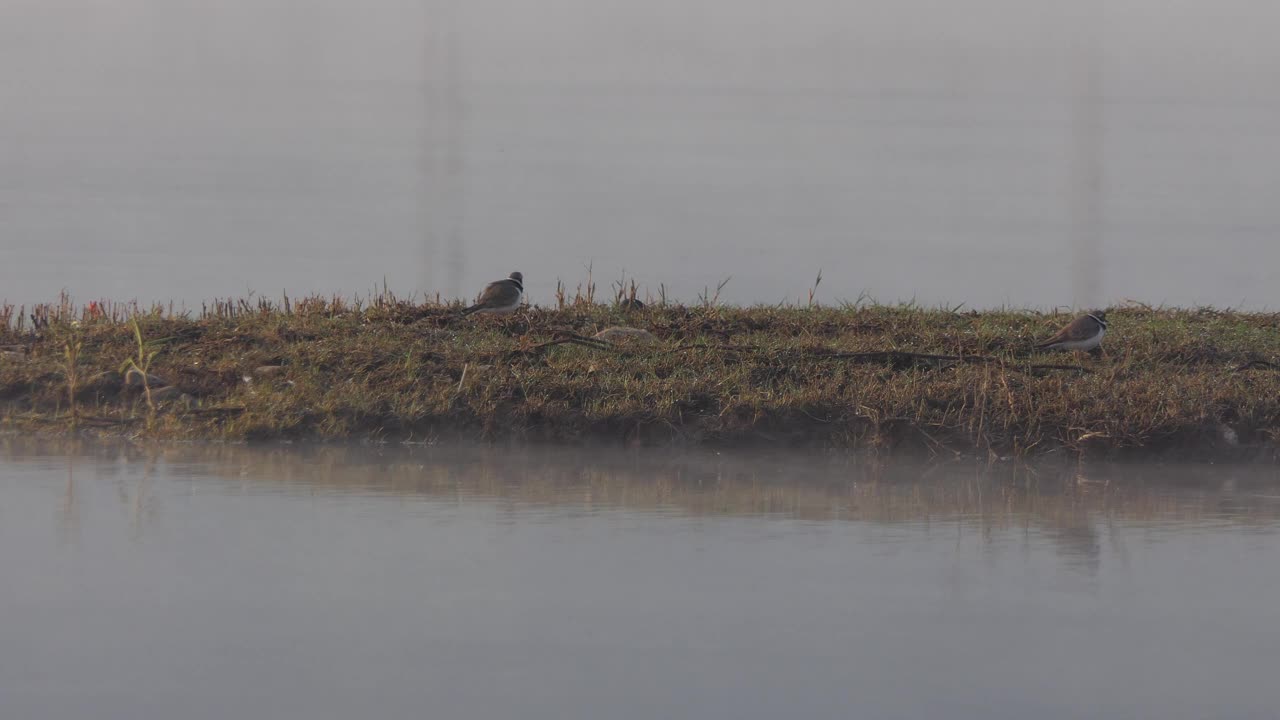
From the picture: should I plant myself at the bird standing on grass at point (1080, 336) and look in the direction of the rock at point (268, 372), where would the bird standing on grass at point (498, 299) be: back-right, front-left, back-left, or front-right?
front-right

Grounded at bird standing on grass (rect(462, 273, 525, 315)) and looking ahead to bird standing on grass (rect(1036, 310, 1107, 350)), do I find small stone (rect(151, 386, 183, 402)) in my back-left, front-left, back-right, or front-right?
back-right

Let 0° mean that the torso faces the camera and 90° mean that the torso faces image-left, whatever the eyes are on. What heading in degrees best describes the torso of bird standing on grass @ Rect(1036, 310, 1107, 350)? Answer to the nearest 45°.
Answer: approximately 270°

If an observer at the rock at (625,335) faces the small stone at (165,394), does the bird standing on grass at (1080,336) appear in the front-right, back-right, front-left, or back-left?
back-left

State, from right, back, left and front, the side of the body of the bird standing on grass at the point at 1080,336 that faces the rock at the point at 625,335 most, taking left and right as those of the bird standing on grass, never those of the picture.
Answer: back

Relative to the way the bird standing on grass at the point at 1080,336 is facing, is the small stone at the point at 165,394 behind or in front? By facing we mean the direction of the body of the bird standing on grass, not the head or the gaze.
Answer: behind

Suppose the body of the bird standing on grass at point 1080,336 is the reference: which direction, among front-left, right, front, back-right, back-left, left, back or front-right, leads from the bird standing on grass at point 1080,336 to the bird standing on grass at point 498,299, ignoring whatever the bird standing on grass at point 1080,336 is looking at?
back

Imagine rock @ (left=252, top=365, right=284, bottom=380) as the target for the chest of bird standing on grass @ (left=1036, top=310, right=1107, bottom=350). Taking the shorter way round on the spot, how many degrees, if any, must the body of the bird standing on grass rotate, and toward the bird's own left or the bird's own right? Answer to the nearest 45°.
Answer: approximately 180°

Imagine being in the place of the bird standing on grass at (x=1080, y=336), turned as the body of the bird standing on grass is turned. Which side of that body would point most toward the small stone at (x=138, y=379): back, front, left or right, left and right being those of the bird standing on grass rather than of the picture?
back
